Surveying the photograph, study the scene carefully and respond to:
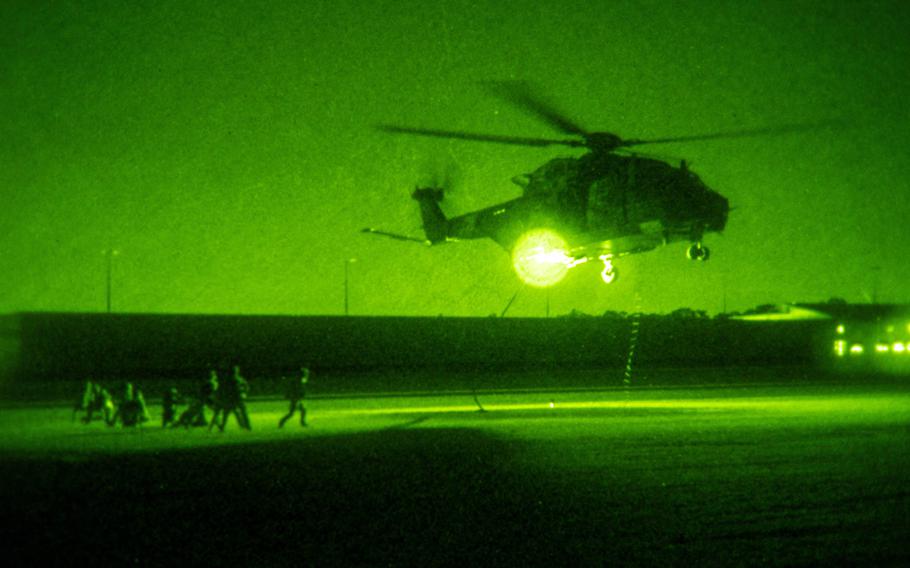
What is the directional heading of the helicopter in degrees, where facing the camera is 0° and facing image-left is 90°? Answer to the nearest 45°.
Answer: approximately 315°

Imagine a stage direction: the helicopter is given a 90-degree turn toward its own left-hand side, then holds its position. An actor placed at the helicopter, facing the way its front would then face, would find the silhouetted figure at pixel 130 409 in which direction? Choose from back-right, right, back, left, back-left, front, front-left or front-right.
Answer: back-left

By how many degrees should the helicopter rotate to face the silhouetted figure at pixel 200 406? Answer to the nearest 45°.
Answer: approximately 135° to its right

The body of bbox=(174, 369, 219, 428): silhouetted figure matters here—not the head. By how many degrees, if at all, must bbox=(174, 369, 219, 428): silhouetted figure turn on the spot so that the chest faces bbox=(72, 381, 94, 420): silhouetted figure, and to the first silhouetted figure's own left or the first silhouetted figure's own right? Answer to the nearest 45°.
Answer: approximately 135° to the first silhouetted figure's own left

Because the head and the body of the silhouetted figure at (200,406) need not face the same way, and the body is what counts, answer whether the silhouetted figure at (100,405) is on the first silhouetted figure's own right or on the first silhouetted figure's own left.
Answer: on the first silhouetted figure's own left

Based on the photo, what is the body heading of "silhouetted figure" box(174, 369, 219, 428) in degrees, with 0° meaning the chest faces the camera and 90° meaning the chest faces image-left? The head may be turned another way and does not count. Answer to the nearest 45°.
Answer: approximately 270°

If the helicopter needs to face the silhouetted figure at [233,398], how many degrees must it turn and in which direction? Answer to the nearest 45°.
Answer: approximately 135° to its right

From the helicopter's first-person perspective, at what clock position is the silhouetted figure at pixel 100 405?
The silhouetted figure is roughly at 5 o'clock from the helicopter.
